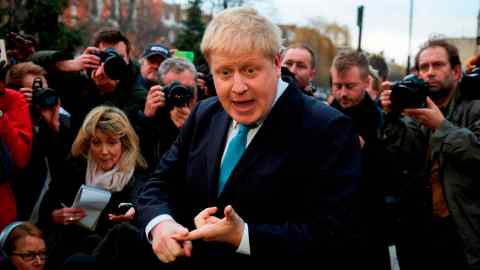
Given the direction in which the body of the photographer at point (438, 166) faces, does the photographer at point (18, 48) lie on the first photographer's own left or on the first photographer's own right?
on the first photographer's own right

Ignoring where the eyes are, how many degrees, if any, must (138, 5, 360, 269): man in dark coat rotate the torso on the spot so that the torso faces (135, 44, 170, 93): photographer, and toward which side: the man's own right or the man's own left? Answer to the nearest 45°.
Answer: approximately 135° to the man's own right

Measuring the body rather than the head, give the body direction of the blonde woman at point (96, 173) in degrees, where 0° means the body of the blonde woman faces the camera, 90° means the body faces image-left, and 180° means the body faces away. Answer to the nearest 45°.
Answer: approximately 0°

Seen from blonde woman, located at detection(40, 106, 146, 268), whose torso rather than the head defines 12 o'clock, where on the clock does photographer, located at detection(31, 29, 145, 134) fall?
The photographer is roughly at 6 o'clock from the blonde woman.

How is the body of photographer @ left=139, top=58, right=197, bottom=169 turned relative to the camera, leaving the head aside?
toward the camera

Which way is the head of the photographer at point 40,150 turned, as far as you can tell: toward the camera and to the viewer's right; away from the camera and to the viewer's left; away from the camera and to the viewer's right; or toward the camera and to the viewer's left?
toward the camera and to the viewer's right

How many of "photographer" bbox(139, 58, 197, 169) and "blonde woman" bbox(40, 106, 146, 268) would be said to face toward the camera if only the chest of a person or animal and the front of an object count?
2

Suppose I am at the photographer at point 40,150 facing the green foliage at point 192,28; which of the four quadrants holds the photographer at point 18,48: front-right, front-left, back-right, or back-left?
front-left

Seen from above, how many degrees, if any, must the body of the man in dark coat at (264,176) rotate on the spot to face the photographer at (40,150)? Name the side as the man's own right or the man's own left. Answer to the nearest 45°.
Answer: approximately 90° to the man's own right

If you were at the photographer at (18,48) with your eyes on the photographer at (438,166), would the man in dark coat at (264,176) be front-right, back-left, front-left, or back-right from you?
front-right

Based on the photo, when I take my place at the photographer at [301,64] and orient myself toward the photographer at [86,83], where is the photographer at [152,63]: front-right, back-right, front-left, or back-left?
front-right

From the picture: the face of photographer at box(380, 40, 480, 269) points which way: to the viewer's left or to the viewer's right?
to the viewer's left

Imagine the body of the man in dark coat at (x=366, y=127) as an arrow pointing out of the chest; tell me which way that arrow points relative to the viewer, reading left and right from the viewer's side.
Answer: facing the viewer and to the left of the viewer
